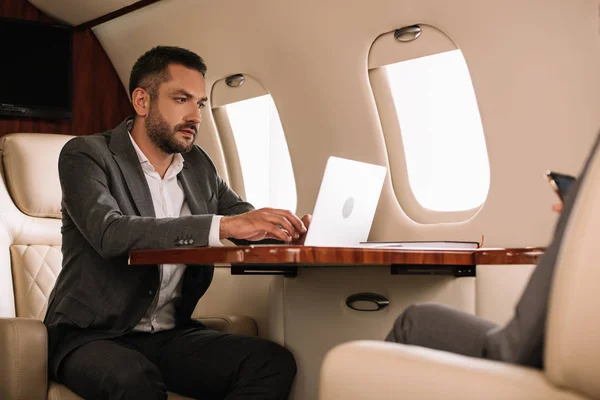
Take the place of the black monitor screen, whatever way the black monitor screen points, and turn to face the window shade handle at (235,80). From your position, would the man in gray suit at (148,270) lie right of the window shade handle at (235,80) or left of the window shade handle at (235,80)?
right

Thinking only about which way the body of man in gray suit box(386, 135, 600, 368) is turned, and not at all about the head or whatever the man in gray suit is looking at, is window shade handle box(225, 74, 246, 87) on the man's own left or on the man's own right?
on the man's own right

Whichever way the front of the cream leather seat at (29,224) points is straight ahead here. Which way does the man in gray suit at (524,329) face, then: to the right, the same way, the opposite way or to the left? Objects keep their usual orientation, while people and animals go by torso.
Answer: the opposite way

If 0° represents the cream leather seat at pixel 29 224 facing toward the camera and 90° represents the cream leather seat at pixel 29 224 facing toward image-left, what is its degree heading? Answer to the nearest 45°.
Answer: approximately 315°

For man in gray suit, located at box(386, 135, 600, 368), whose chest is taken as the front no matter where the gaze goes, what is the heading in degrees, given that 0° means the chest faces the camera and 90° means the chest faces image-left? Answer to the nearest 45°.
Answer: approximately 90°

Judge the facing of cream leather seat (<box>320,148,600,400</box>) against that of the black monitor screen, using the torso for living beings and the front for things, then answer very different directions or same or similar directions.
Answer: very different directions

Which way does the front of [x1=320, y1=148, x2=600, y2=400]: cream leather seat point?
to the viewer's left

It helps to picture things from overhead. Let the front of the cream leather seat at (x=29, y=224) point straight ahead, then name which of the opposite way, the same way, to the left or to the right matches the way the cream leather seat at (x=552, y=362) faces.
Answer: the opposite way

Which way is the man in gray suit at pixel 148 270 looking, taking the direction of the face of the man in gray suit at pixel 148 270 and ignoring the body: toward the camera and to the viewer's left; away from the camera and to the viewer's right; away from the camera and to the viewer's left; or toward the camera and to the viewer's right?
toward the camera and to the viewer's right

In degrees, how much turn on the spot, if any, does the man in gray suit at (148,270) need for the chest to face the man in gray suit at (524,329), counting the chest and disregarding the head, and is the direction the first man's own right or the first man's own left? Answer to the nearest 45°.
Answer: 0° — they already face them

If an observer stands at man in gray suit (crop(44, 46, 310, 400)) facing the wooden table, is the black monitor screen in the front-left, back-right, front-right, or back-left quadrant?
back-left

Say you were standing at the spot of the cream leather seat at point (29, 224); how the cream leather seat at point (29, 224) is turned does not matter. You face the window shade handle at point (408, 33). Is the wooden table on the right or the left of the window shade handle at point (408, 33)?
right
